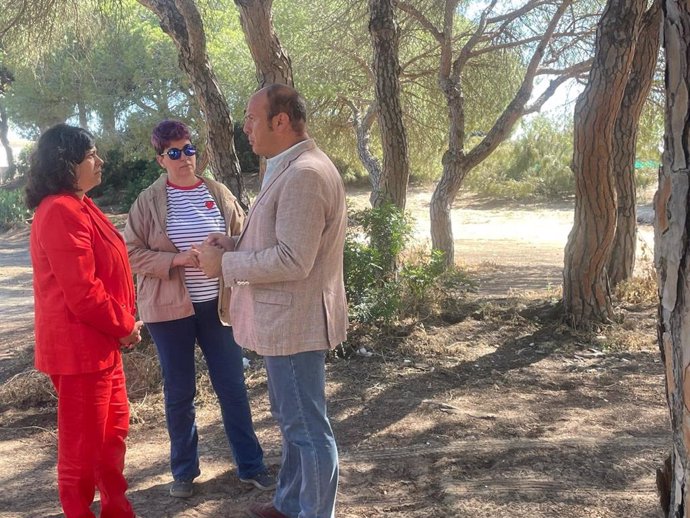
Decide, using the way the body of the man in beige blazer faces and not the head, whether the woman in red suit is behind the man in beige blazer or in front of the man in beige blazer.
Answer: in front

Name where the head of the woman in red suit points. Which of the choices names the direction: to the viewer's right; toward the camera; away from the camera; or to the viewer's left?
to the viewer's right

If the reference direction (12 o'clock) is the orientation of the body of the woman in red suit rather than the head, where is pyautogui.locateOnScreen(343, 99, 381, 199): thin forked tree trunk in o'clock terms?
The thin forked tree trunk is roughly at 10 o'clock from the woman in red suit.

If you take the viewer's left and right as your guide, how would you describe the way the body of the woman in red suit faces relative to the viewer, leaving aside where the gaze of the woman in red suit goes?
facing to the right of the viewer

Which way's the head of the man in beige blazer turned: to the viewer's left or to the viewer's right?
to the viewer's left

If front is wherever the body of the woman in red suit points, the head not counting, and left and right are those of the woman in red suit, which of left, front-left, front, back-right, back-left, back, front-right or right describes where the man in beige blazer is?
front-right

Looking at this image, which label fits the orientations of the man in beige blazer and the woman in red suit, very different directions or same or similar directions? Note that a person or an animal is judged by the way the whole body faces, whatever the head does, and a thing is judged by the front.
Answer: very different directions

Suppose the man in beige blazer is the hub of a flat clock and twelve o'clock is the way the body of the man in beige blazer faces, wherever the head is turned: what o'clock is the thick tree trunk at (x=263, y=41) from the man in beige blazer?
The thick tree trunk is roughly at 3 o'clock from the man in beige blazer.

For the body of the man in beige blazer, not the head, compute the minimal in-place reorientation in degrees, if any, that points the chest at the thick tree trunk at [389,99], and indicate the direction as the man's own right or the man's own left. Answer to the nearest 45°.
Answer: approximately 90° to the man's own right

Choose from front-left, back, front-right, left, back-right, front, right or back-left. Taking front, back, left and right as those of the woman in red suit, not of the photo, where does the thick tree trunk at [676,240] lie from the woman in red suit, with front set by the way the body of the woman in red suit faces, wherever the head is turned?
front-right

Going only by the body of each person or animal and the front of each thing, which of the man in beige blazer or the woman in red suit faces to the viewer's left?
the man in beige blazer

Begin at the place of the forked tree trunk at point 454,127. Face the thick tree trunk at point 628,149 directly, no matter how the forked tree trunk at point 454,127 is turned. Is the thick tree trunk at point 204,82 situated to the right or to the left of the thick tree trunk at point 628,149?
right

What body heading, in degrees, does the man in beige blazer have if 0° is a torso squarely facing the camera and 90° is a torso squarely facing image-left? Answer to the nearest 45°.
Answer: approximately 90°

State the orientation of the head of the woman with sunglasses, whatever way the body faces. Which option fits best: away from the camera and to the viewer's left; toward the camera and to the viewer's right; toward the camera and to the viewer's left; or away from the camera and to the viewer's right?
toward the camera and to the viewer's right

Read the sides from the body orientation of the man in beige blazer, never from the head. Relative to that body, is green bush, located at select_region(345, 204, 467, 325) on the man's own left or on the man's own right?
on the man's own right
